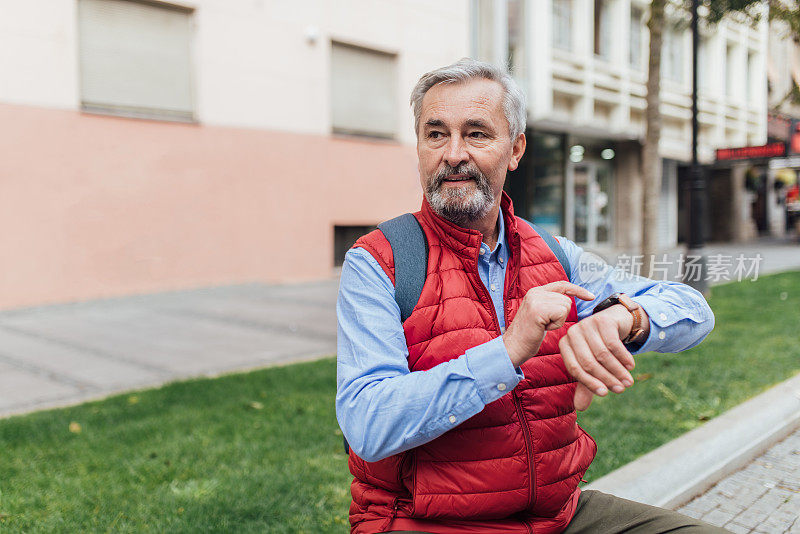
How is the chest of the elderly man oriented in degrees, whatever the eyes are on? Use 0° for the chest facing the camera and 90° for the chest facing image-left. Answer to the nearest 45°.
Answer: approximately 315°

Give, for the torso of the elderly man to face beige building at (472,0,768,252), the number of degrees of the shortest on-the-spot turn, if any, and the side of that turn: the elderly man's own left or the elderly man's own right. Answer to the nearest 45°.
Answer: approximately 135° to the elderly man's own left

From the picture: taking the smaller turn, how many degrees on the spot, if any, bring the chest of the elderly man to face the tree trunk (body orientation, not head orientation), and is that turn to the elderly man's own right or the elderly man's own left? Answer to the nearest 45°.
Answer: approximately 135° to the elderly man's own left
